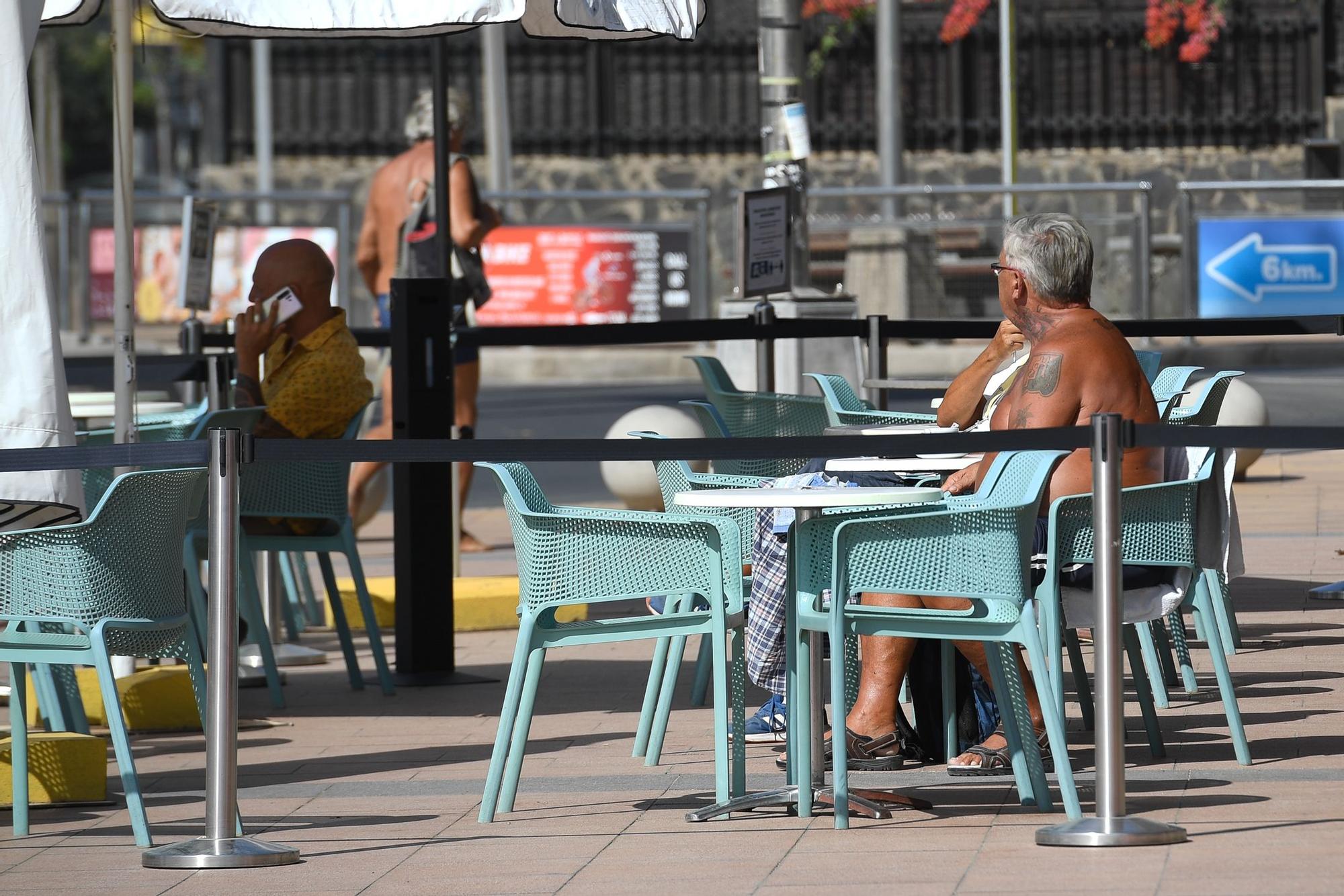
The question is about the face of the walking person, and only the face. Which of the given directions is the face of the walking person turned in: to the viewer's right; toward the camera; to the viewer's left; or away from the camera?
away from the camera

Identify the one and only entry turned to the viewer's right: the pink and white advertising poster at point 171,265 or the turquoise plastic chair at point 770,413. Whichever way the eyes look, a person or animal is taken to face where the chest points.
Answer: the turquoise plastic chair

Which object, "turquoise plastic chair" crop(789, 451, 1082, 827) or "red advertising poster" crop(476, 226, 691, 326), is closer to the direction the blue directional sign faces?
the turquoise plastic chair

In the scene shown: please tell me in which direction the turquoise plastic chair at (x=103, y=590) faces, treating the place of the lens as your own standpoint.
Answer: facing away from the viewer and to the left of the viewer

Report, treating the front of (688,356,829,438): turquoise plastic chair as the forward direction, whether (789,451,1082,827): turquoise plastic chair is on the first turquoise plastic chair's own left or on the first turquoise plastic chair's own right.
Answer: on the first turquoise plastic chair's own right

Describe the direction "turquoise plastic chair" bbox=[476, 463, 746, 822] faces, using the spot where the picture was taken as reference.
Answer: facing to the right of the viewer

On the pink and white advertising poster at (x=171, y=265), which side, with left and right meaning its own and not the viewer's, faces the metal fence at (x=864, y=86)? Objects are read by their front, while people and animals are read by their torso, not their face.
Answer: left

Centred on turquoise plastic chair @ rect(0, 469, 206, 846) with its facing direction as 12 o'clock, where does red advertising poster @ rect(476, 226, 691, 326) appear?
The red advertising poster is roughly at 2 o'clock from the turquoise plastic chair.

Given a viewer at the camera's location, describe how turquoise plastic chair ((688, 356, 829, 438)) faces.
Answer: facing to the right of the viewer

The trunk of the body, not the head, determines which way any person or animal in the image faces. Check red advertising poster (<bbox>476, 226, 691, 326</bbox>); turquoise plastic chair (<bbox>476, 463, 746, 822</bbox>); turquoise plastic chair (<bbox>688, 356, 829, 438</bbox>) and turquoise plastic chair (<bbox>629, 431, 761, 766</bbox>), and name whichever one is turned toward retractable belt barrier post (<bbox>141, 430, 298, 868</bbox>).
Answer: the red advertising poster

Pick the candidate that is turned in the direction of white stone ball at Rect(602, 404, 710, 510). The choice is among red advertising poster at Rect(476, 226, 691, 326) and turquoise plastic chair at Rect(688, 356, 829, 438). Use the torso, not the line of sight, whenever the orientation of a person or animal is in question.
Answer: the red advertising poster
